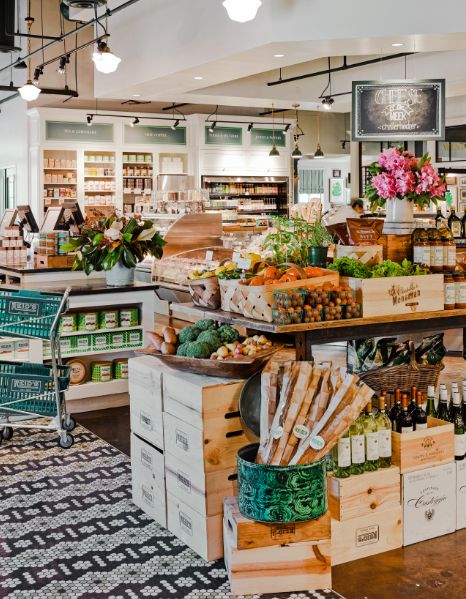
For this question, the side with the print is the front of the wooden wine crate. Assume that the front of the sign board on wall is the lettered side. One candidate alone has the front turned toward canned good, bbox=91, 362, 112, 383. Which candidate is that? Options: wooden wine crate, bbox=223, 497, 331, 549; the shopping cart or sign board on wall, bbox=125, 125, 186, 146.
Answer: the sign board on wall

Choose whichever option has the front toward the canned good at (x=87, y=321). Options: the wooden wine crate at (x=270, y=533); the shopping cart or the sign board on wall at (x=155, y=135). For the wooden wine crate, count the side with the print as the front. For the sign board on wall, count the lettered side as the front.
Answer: the sign board on wall

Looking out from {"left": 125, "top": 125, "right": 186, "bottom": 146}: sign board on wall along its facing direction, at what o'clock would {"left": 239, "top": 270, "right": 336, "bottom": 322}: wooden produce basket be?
The wooden produce basket is roughly at 12 o'clock from the sign board on wall.

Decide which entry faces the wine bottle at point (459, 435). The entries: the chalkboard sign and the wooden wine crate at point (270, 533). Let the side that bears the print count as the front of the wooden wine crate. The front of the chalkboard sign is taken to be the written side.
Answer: the chalkboard sign

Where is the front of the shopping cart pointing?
to the viewer's left

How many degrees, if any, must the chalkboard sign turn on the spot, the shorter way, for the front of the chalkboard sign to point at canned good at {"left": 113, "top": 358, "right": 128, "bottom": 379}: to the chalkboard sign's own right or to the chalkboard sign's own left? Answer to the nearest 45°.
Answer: approximately 45° to the chalkboard sign's own right

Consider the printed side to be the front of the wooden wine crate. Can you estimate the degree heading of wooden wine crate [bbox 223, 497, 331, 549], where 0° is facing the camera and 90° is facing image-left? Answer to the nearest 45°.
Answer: approximately 0°
